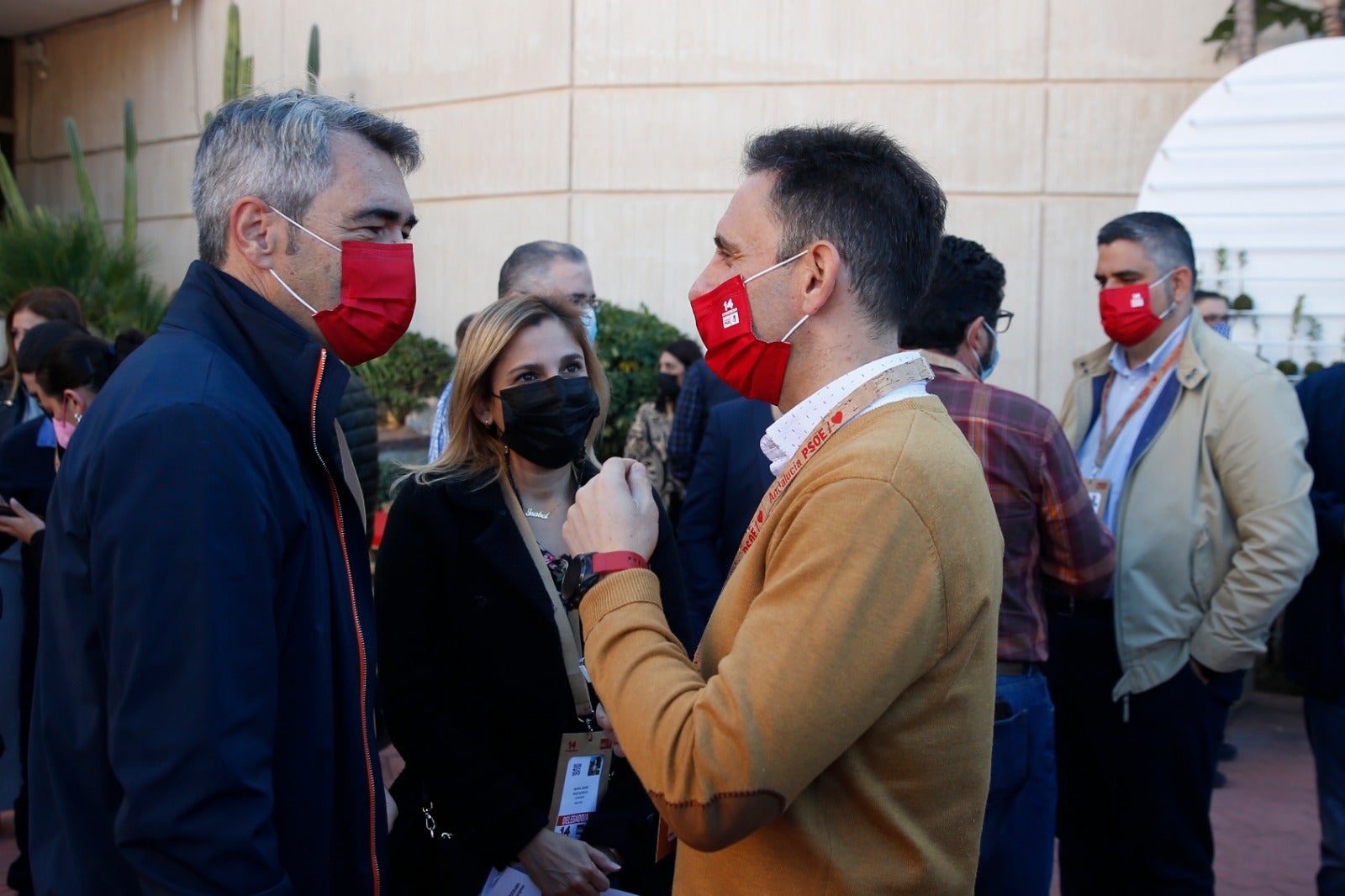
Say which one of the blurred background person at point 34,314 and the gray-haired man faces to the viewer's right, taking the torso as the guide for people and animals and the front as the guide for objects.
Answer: the gray-haired man

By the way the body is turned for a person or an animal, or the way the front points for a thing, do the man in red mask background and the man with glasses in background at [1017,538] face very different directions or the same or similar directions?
very different directions

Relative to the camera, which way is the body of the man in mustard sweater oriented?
to the viewer's left

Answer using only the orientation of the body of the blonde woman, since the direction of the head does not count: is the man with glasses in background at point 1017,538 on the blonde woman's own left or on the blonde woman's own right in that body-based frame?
on the blonde woman's own left

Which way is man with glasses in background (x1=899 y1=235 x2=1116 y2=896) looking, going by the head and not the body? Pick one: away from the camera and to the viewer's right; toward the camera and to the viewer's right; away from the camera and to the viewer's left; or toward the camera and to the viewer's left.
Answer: away from the camera and to the viewer's right

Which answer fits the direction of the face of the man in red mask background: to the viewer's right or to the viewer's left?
to the viewer's left

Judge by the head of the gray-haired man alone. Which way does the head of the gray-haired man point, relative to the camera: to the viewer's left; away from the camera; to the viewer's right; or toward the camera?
to the viewer's right

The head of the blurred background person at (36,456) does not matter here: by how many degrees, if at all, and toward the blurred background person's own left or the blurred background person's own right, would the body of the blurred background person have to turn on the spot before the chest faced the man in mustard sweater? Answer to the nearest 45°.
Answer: approximately 90° to the blurred background person's own left

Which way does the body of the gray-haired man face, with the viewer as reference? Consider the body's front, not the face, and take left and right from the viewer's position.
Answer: facing to the right of the viewer

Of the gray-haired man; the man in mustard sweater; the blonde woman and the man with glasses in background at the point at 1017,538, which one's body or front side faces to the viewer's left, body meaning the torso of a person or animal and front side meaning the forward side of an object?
the man in mustard sweater

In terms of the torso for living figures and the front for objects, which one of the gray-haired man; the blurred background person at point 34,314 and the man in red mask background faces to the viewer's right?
the gray-haired man

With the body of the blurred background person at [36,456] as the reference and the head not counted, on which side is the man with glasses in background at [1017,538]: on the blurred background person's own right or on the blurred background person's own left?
on the blurred background person's own left

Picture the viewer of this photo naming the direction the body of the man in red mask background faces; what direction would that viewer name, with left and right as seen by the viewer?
facing the viewer and to the left of the viewer
